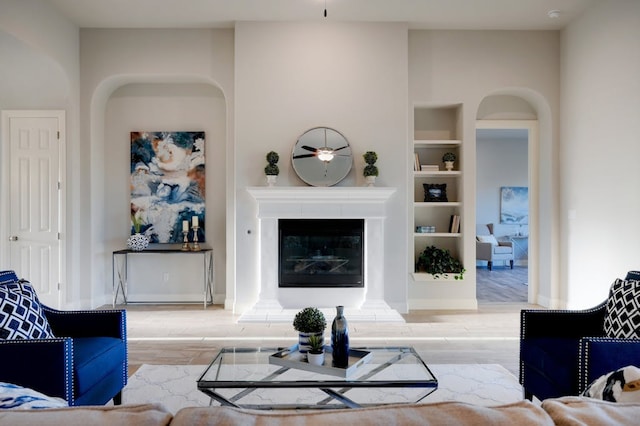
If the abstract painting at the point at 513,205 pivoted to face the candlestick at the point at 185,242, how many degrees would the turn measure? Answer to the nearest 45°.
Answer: approximately 45° to its right

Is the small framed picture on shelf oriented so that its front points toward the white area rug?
yes

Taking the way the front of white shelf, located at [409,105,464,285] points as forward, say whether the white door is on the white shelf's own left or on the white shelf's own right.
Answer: on the white shelf's own right

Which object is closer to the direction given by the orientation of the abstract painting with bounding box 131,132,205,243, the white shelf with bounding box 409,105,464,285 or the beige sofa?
the beige sofa

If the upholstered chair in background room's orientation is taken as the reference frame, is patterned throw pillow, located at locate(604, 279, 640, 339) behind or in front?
in front

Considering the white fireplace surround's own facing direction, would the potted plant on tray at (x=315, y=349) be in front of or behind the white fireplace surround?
in front

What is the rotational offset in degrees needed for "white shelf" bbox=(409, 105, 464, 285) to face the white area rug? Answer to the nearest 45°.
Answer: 0° — it already faces it

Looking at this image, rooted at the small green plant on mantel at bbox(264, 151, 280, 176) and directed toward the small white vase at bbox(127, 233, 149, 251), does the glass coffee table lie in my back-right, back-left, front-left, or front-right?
back-left

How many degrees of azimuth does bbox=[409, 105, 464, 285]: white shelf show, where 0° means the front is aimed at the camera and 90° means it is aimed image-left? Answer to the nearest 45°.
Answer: approximately 0°

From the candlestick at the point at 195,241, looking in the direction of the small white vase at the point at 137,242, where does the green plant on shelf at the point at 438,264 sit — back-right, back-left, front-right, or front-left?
back-left

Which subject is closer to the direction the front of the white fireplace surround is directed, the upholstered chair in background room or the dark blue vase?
the dark blue vase

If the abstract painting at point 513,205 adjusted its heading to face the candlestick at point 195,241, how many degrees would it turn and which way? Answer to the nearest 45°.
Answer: approximately 45° to its right

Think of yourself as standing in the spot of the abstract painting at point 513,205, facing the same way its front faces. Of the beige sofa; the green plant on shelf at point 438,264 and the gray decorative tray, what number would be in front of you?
3

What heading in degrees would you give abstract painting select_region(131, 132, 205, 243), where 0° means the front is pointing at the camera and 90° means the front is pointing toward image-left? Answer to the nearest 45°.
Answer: approximately 0°

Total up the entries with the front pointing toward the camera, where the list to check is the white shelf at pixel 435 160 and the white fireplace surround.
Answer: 2

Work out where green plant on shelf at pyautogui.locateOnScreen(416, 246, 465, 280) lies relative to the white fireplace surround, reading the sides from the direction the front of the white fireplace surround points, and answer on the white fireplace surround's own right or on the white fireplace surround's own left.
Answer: on the white fireplace surround's own left
